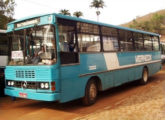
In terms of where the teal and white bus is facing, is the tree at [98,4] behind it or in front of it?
behind

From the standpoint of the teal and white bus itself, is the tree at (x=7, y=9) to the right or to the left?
on its right

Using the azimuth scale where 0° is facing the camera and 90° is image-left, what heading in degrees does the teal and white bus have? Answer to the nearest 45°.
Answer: approximately 45°
